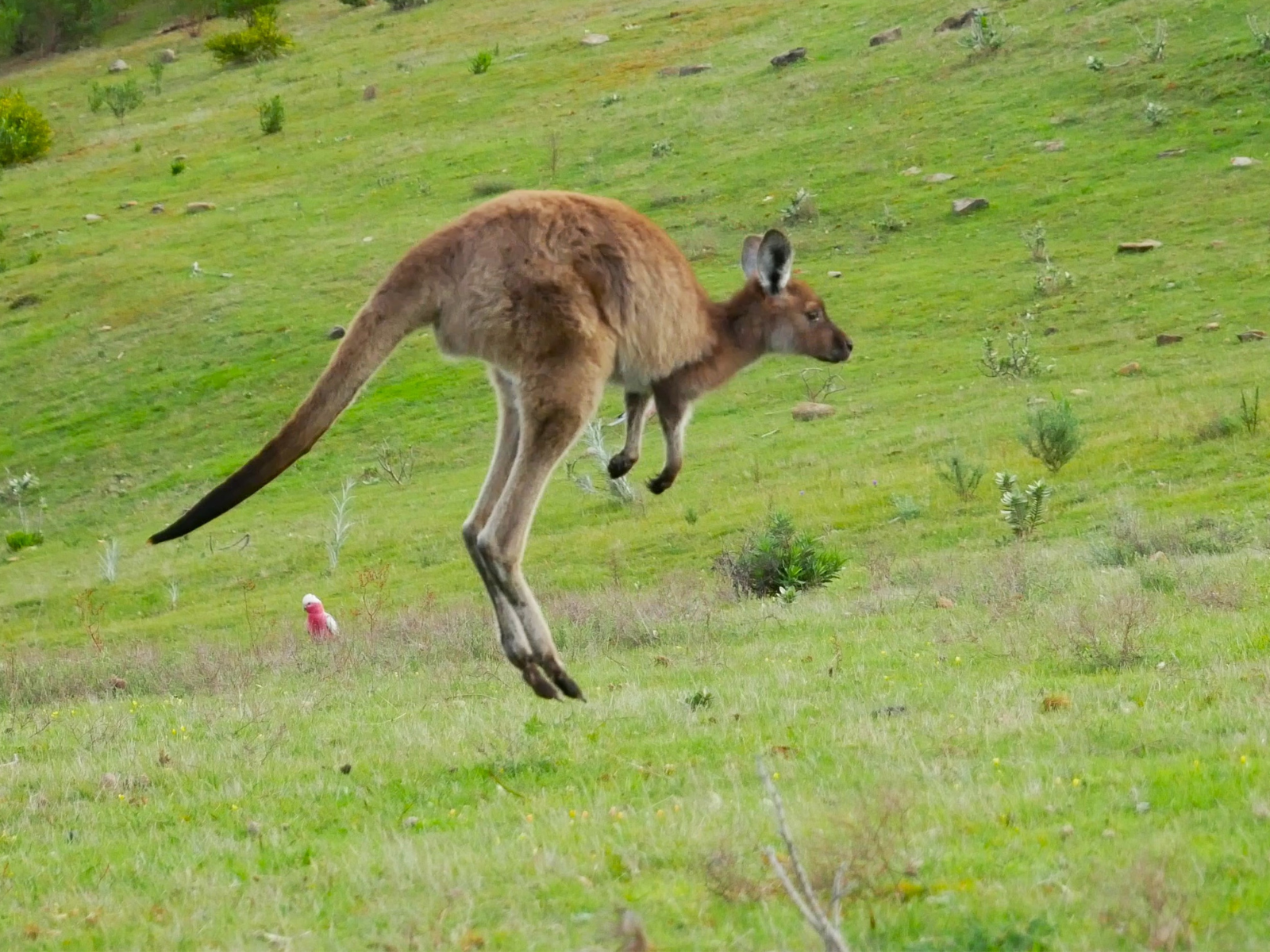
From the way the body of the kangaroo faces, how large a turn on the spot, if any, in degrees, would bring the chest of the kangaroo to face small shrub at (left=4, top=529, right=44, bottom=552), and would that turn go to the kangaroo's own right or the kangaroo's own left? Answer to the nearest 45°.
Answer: approximately 135° to the kangaroo's own left

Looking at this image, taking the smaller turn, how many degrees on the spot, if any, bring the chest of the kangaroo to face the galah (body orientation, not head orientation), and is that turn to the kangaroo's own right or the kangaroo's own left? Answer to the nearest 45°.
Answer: approximately 90° to the kangaroo's own left

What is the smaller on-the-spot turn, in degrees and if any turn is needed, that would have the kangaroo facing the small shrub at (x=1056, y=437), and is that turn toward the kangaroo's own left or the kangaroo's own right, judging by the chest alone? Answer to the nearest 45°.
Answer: approximately 45° to the kangaroo's own left

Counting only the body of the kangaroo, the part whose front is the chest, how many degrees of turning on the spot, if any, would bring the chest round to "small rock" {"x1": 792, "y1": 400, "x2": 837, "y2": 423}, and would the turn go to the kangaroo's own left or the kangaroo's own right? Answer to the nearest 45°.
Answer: approximately 90° to the kangaroo's own left

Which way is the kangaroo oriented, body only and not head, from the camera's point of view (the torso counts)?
to the viewer's right

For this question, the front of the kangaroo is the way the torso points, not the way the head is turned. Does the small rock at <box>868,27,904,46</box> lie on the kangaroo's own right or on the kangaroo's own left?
on the kangaroo's own left

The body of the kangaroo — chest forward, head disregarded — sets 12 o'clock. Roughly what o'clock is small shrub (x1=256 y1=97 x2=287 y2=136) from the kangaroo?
The small shrub is roughly at 9 o'clock from the kangaroo.

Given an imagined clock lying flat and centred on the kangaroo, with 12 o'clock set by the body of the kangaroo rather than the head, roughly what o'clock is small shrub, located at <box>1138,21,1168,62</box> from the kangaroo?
The small shrub is roughly at 10 o'clock from the kangaroo.

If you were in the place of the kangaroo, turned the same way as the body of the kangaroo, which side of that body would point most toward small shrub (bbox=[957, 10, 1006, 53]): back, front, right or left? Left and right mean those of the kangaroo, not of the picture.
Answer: left

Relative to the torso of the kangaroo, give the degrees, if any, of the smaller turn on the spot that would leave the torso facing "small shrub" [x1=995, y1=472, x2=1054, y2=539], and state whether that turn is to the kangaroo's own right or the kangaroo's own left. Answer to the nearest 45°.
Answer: approximately 45° to the kangaroo's own left
